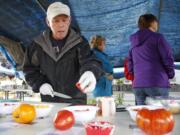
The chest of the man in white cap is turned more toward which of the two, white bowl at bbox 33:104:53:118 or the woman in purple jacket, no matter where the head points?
the white bowl

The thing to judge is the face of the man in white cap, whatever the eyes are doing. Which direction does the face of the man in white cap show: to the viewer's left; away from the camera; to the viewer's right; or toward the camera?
toward the camera

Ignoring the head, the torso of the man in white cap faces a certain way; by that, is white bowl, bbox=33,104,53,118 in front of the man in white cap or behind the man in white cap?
in front

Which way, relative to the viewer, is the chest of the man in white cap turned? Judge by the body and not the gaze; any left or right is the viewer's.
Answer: facing the viewer

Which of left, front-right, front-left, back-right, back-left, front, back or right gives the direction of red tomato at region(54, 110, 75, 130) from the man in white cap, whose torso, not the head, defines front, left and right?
front

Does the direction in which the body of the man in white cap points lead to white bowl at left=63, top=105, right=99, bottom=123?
yes

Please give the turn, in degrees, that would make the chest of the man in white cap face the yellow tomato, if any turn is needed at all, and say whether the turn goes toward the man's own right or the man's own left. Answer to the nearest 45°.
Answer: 0° — they already face it

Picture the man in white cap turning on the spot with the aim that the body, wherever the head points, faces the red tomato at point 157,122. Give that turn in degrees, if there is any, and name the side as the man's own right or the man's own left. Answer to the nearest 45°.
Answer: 0° — they already face it

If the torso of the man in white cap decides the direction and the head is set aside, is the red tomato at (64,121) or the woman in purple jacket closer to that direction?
the red tomato

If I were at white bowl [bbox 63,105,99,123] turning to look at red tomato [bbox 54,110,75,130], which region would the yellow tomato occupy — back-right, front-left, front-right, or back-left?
front-right

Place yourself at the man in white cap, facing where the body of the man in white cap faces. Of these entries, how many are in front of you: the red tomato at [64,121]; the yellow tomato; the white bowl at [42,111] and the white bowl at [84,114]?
4
